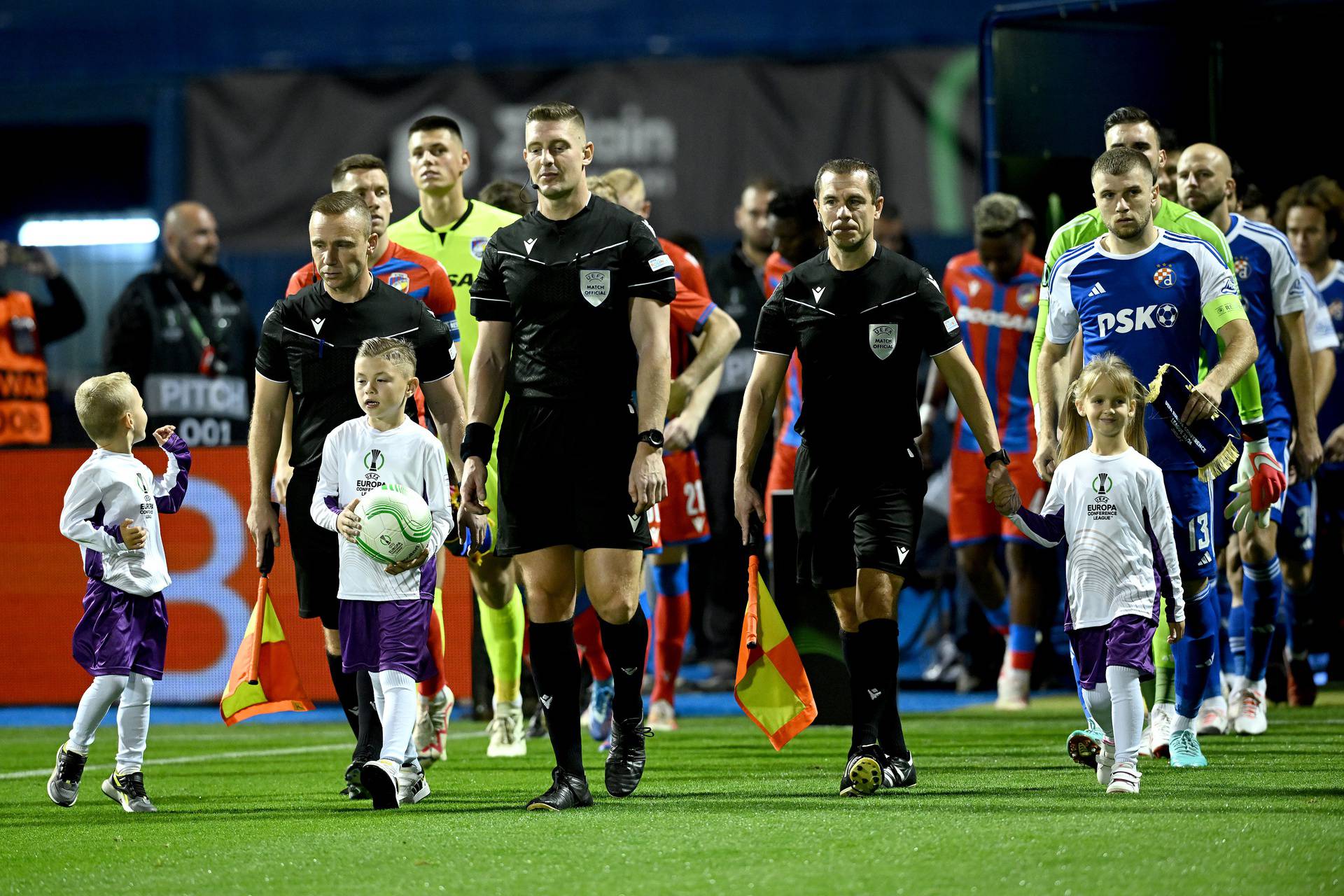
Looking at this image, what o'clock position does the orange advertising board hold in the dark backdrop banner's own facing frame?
The orange advertising board is roughly at 1 o'clock from the dark backdrop banner.

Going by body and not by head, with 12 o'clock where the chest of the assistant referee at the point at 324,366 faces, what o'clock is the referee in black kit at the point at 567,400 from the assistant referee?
The referee in black kit is roughly at 10 o'clock from the assistant referee.

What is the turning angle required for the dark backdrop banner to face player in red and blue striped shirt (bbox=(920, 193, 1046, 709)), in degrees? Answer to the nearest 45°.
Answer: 0° — it already faces them

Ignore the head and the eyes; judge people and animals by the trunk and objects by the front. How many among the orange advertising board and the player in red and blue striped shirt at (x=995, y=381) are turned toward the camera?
2

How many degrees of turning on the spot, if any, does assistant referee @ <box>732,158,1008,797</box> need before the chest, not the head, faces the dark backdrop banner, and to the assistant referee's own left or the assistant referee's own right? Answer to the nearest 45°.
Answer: approximately 180°

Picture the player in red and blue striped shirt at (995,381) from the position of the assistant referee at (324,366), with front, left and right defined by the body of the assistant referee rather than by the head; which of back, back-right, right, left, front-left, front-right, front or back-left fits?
back-left

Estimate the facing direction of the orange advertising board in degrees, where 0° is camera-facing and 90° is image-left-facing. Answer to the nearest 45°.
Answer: approximately 0°

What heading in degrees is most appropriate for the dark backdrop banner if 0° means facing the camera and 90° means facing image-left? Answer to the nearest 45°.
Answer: approximately 0°
